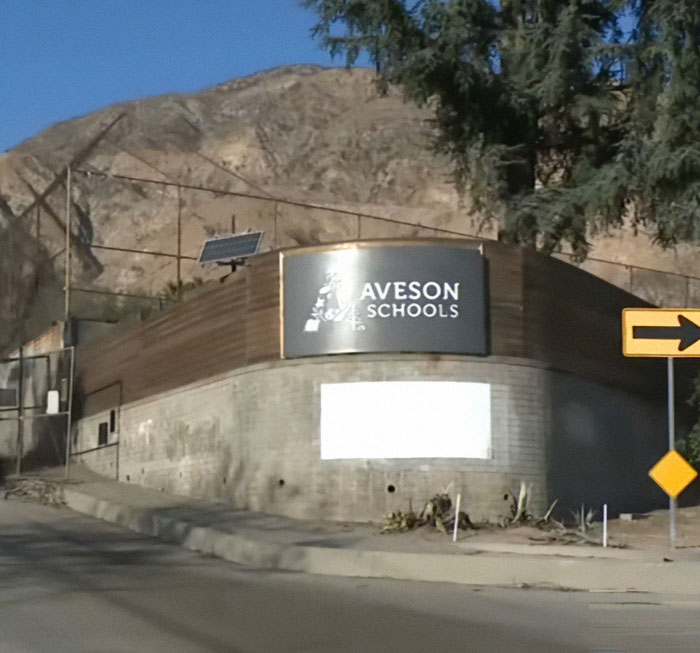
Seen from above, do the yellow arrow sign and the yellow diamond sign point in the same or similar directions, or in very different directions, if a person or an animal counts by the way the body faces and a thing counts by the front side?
same or similar directions

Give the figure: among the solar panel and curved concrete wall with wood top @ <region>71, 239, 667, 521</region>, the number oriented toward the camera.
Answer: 2

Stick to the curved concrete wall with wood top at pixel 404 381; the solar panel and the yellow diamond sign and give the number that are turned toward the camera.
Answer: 3

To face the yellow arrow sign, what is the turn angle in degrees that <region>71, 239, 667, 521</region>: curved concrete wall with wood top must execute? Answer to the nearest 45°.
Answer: approximately 45° to its left

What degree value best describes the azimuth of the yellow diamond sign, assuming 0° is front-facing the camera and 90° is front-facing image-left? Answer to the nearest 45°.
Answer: approximately 0°

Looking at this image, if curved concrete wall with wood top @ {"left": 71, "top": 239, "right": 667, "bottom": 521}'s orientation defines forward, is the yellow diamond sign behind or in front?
in front

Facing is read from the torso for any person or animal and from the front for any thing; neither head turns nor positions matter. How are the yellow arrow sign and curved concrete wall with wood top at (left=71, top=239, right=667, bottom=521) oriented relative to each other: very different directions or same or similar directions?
same or similar directions

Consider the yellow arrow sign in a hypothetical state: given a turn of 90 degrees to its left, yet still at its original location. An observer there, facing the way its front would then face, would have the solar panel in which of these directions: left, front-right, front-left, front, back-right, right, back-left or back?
back-left

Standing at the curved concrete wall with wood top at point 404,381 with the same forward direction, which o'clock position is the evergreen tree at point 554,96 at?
The evergreen tree is roughly at 7 o'clock from the curved concrete wall with wood top.

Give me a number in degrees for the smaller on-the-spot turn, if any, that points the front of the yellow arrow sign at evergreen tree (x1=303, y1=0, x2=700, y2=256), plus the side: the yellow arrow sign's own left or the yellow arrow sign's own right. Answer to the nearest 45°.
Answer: approximately 180°

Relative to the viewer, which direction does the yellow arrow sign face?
toward the camera

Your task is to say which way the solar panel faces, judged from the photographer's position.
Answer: facing the viewer
